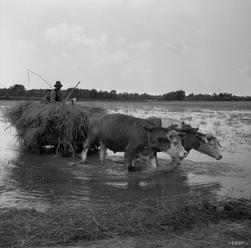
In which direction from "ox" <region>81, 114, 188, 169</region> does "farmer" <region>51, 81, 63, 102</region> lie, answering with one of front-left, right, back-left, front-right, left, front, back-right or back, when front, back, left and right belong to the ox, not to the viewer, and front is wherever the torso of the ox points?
back-left

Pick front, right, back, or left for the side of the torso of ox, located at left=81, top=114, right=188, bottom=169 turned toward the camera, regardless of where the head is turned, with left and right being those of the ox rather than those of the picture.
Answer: right

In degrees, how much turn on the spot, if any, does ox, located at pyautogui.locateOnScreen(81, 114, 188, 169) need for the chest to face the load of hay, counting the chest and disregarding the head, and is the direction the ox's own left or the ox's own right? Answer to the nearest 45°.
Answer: approximately 135° to the ox's own left
